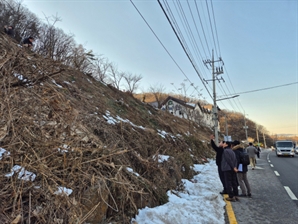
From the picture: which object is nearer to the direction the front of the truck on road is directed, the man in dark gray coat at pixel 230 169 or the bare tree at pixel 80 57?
the man in dark gray coat

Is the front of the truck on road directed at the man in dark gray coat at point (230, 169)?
yes

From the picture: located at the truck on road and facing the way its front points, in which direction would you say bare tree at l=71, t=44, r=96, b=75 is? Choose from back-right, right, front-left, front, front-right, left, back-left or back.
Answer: front-right

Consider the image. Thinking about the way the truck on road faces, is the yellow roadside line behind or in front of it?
in front

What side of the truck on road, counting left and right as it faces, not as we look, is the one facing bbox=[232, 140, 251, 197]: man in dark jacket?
front

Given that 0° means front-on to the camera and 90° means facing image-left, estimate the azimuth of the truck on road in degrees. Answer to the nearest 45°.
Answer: approximately 0°

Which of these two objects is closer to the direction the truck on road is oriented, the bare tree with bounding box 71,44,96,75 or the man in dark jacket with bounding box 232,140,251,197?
the man in dark jacket
